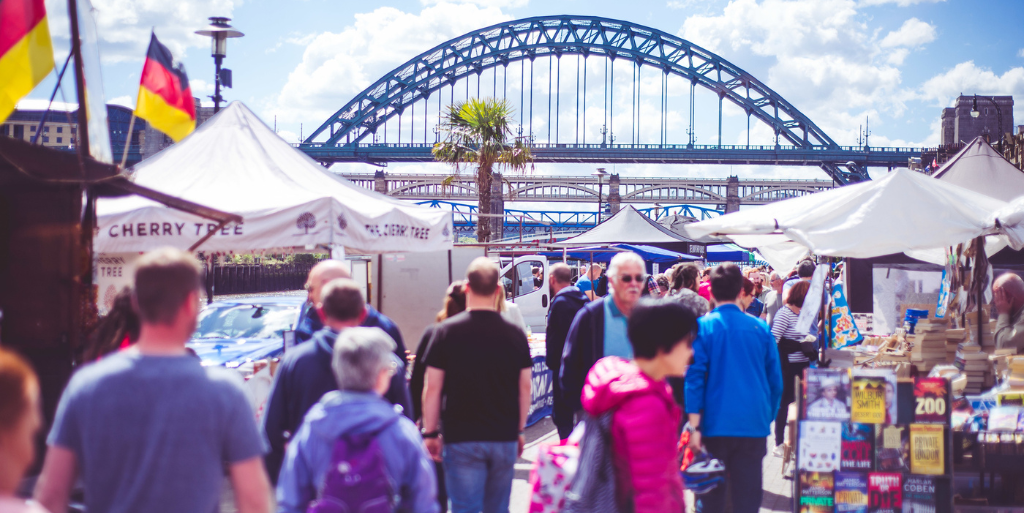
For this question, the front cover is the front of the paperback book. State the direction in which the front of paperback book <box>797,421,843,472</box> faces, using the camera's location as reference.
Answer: facing the viewer

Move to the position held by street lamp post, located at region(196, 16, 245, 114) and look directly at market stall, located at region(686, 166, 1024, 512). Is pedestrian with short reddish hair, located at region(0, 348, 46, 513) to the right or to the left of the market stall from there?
right

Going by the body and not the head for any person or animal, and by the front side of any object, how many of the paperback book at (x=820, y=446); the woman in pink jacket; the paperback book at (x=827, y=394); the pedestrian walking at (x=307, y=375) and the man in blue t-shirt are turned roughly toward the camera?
2

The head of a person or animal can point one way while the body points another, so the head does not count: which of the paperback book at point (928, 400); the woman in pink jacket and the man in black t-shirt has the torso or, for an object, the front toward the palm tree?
the man in black t-shirt

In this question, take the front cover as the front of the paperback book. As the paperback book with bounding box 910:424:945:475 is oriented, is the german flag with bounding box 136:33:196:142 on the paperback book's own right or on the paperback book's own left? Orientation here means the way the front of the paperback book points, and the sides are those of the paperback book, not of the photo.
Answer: on the paperback book's own right

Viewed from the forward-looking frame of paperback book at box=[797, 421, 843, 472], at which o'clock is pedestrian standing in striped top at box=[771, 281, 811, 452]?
The pedestrian standing in striped top is roughly at 6 o'clock from the paperback book.

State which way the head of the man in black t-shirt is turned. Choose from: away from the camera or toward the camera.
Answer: away from the camera

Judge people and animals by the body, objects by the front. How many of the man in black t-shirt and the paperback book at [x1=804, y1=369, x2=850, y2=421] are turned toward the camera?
1

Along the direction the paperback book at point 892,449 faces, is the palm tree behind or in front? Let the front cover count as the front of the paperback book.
behind

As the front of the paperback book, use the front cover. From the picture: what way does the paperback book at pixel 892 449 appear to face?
toward the camera

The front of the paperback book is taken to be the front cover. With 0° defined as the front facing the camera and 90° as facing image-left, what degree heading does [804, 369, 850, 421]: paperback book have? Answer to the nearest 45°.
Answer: approximately 0°

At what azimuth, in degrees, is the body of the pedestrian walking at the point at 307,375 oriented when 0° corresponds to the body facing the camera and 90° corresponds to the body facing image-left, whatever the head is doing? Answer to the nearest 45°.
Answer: approximately 180°

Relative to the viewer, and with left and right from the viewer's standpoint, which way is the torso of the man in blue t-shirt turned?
facing away from the viewer

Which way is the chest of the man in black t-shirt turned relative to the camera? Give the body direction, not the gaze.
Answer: away from the camera

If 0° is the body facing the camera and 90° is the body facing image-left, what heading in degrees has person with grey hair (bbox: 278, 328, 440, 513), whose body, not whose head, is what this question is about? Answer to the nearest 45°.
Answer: approximately 180°
